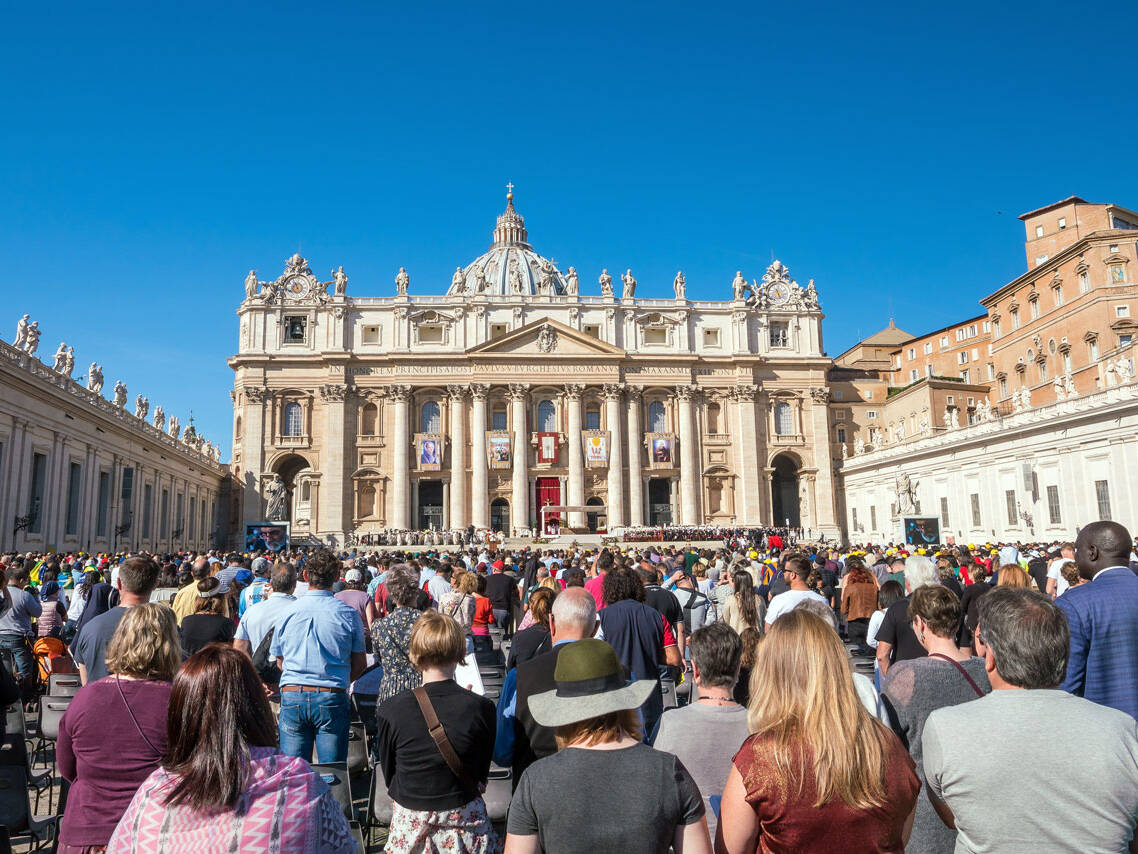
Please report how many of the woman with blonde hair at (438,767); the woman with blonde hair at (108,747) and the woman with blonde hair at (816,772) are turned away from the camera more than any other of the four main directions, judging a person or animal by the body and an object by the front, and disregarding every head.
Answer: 3

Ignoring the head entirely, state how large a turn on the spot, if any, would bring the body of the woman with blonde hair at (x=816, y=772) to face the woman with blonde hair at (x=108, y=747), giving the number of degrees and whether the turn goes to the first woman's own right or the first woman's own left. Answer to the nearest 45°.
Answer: approximately 90° to the first woman's own left

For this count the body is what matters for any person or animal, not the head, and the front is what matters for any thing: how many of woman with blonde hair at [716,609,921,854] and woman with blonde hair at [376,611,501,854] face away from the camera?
2

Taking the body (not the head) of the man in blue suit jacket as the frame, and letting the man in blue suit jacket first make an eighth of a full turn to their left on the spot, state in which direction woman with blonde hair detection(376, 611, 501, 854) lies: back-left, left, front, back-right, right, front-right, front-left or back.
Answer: front-left

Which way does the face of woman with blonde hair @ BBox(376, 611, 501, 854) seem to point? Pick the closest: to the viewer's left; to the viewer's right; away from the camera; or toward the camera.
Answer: away from the camera

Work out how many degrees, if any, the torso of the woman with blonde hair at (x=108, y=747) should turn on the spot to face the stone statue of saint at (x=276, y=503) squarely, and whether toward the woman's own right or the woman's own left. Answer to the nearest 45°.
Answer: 0° — they already face it

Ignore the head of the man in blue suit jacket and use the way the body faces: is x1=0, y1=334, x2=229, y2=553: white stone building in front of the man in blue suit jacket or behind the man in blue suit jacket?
in front

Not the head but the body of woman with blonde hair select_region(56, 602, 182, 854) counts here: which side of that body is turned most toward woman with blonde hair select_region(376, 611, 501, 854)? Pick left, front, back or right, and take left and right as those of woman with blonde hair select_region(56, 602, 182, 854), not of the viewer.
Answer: right

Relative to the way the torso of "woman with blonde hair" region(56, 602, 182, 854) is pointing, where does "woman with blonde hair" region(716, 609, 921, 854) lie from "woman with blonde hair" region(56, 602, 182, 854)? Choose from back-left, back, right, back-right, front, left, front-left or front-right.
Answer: back-right

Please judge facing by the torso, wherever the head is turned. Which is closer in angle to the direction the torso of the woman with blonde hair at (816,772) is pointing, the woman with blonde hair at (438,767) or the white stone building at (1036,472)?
the white stone building

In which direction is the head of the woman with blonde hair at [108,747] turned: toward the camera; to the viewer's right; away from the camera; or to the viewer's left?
away from the camera

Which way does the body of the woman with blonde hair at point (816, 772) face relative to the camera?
away from the camera

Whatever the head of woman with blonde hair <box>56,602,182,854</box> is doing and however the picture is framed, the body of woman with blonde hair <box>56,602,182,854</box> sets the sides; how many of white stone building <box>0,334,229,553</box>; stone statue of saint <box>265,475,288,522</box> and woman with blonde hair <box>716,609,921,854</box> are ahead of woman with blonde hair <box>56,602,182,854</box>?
2

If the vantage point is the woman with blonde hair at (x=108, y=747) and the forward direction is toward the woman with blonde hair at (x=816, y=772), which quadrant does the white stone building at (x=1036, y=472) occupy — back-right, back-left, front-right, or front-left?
front-left

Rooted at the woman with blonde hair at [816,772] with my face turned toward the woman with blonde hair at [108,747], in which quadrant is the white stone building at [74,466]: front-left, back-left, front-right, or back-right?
front-right

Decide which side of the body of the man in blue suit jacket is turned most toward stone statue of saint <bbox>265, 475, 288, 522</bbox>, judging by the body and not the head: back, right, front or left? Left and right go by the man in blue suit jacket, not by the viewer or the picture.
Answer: front

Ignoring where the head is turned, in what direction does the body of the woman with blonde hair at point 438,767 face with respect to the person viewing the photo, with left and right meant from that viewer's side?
facing away from the viewer

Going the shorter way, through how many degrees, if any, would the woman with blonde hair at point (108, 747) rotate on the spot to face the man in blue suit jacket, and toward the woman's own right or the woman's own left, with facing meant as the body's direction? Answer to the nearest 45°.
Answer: approximately 90° to the woman's own right

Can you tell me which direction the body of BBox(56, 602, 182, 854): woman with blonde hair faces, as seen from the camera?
away from the camera
